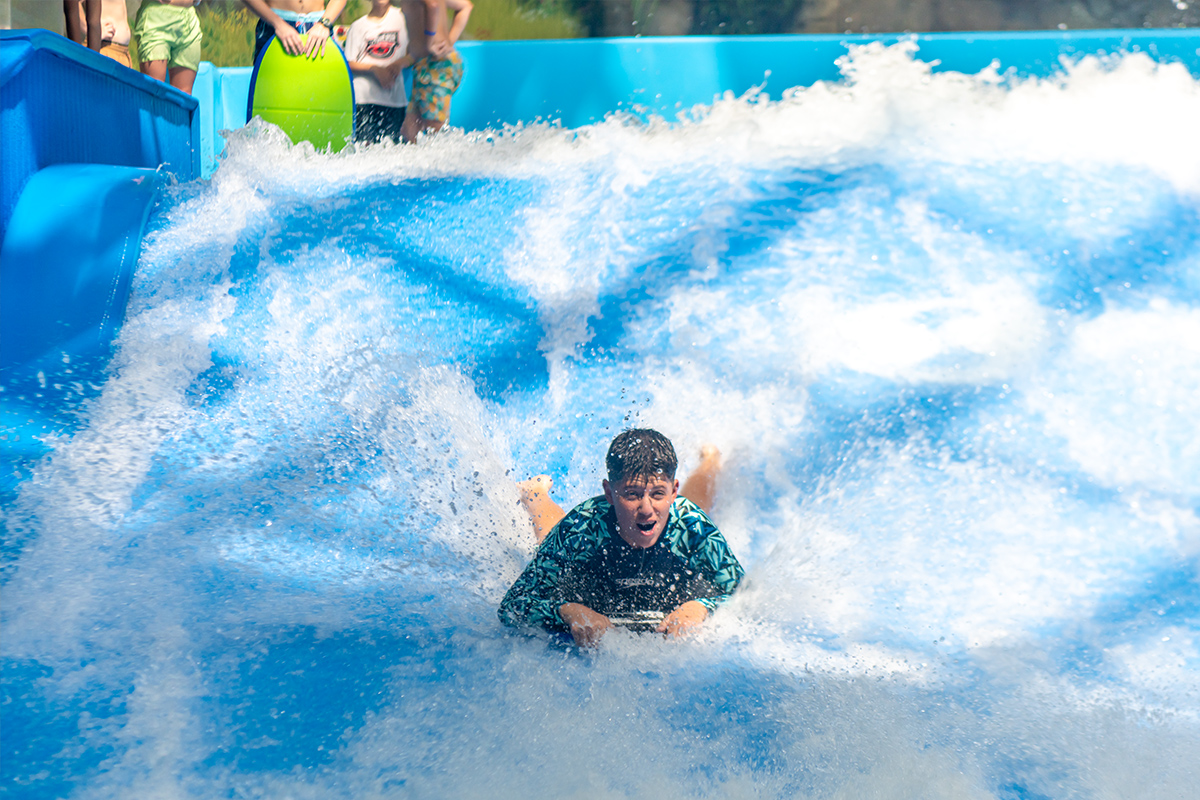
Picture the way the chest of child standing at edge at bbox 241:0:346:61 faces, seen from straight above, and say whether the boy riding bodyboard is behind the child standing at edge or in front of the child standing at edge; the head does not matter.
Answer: in front

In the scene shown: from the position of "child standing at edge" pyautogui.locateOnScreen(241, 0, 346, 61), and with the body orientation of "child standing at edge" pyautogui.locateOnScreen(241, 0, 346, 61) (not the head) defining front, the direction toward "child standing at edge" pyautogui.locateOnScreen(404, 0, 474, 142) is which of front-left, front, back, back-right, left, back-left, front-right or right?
left

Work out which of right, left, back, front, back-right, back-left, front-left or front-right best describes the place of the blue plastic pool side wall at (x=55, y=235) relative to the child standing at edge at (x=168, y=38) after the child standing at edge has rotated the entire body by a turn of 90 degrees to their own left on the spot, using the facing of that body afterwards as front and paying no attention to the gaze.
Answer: back-right

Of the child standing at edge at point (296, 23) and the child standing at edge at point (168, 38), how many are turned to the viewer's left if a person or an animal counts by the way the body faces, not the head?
0

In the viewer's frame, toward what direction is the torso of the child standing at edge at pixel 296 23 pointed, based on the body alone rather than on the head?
toward the camera

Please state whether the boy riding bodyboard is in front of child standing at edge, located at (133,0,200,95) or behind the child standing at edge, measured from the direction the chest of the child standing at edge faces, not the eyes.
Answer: in front
